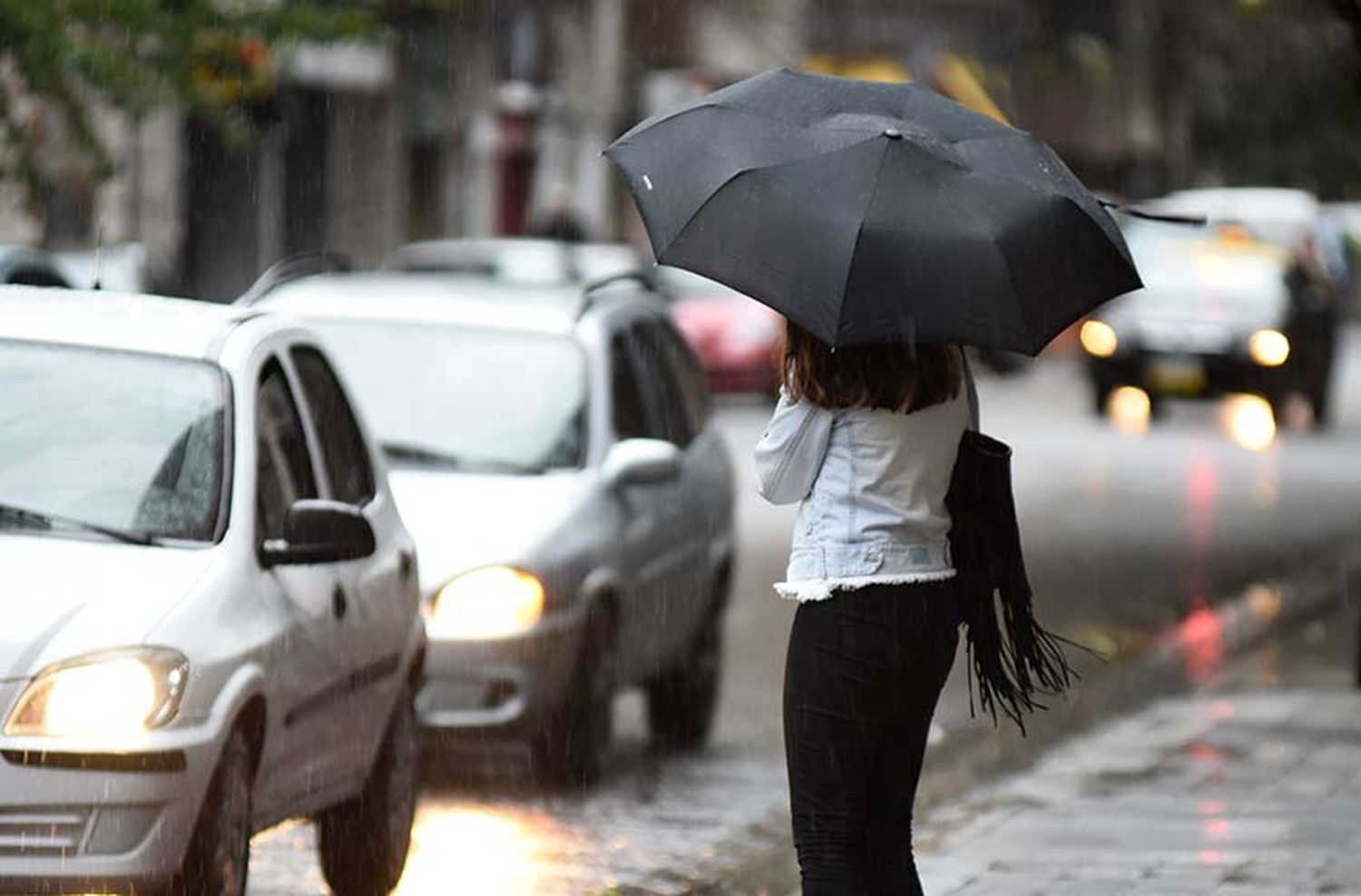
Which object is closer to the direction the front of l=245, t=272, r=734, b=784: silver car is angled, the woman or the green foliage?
the woman

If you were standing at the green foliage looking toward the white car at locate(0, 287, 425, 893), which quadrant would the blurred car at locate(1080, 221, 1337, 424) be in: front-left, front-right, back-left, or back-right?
back-left

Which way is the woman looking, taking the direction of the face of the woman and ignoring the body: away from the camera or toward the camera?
away from the camera

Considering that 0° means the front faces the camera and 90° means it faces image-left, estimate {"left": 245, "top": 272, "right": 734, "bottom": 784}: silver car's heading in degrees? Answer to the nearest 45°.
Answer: approximately 45°

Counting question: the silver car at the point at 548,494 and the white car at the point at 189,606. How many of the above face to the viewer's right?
0

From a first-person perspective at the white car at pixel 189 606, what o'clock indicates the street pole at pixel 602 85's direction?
The street pole is roughly at 5 o'clock from the white car.

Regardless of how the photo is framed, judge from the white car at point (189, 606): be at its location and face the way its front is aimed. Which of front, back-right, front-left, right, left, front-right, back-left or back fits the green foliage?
back-right

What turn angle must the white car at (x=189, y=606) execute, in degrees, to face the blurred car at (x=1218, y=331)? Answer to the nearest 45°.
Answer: approximately 180°

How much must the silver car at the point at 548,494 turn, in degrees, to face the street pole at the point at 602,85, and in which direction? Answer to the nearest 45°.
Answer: approximately 135° to its right

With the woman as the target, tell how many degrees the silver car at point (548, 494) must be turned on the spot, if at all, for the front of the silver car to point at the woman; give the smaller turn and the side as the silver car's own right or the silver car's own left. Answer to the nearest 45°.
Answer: approximately 45° to the silver car's own left

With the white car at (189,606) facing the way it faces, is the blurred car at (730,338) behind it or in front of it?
behind

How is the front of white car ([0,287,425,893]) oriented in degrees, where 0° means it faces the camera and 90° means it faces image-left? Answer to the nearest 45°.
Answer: approximately 45°
